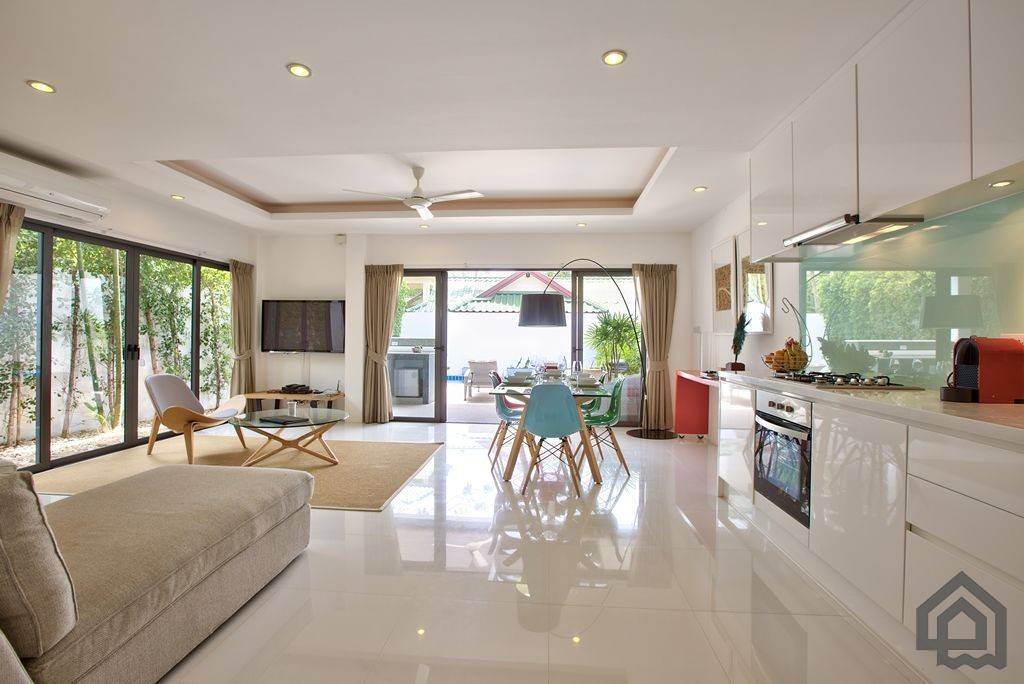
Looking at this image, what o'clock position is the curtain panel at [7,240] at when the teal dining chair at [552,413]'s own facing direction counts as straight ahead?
The curtain panel is roughly at 9 o'clock from the teal dining chair.

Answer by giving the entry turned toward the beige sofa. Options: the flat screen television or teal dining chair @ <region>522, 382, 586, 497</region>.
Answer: the flat screen television

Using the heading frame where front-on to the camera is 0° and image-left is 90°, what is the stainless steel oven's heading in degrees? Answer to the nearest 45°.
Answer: approximately 45°

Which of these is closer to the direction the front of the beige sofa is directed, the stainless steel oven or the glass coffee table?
the glass coffee table

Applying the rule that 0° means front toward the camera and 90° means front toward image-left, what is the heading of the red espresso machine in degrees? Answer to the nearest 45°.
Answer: approximately 45°

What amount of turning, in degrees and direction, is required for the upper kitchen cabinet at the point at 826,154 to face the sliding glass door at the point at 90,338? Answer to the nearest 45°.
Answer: approximately 45° to its right

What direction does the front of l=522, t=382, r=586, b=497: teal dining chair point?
away from the camera

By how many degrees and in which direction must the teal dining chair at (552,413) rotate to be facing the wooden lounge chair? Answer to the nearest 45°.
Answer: approximately 90° to its left

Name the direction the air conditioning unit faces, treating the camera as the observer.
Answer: facing the viewer and to the right of the viewer

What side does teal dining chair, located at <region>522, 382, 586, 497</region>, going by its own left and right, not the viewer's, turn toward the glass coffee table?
left

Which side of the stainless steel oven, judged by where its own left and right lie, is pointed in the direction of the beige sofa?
front

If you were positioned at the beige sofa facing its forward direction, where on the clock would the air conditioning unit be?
The air conditioning unit is roughly at 10 o'clock from the beige sofa.

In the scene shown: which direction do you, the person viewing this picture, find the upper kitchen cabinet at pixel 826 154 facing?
facing the viewer and to the left of the viewer

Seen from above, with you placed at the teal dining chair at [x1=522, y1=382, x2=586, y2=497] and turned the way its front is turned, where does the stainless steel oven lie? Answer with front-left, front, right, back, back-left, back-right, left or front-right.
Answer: back-right

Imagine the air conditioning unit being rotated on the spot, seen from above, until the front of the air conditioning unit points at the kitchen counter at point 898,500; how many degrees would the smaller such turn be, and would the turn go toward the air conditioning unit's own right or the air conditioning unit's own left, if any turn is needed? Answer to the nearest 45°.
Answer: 0° — it already faces it

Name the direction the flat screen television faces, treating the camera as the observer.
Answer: facing the viewer

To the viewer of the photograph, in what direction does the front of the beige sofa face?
facing away from the viewer and to the right of the viewer

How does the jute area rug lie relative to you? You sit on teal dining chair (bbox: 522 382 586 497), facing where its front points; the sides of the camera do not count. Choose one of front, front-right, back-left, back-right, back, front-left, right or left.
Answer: left
